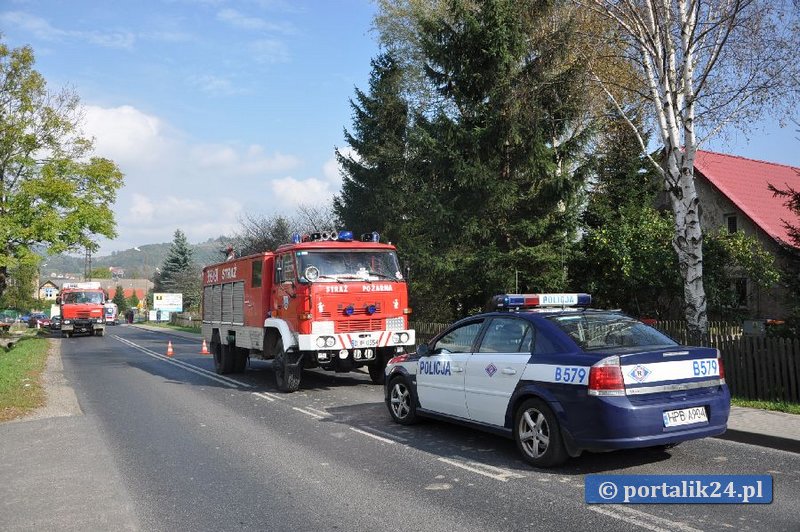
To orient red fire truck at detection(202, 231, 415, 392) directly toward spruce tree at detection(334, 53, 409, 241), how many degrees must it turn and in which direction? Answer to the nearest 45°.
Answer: approximately 135° to its left

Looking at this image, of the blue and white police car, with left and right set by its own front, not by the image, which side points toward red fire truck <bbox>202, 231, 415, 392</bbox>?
front

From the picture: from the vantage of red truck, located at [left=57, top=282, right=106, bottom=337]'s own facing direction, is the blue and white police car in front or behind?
in front

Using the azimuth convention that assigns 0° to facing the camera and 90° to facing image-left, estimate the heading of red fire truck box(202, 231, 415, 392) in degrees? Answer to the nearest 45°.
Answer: approximately 315°

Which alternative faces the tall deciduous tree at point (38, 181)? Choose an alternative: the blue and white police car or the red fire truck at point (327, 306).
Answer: the blue and white police car

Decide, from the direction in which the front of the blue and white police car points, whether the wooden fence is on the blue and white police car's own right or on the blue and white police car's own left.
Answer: on the blue and white police car's own right

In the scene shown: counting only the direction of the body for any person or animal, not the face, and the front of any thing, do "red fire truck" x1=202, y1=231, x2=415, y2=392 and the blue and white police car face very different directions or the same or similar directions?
very different directions

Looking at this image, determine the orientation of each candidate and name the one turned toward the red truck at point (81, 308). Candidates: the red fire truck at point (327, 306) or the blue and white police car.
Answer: the blue and white police car

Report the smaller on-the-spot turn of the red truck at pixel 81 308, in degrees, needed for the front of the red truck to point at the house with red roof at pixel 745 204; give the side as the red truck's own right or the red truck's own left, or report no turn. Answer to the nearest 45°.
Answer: approximately 45° to the red truck's own left

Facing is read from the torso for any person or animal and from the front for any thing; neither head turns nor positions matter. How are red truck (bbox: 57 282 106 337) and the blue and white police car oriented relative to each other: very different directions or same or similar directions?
very different directions

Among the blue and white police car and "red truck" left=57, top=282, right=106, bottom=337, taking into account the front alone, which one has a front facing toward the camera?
the red truck

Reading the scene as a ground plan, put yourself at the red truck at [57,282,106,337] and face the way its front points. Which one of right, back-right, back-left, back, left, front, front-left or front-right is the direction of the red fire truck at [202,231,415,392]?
front

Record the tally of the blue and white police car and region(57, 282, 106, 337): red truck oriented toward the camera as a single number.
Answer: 1

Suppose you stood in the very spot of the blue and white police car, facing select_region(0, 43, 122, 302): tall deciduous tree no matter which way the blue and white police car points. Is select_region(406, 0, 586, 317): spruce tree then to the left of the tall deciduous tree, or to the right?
right

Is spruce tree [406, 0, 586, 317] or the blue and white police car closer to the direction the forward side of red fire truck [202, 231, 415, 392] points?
the blue and white police car

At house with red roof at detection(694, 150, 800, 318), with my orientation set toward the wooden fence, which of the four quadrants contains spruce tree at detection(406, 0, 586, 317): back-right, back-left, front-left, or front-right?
front-right

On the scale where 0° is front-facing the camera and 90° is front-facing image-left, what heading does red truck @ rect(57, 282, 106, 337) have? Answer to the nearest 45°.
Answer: approximately 0°
